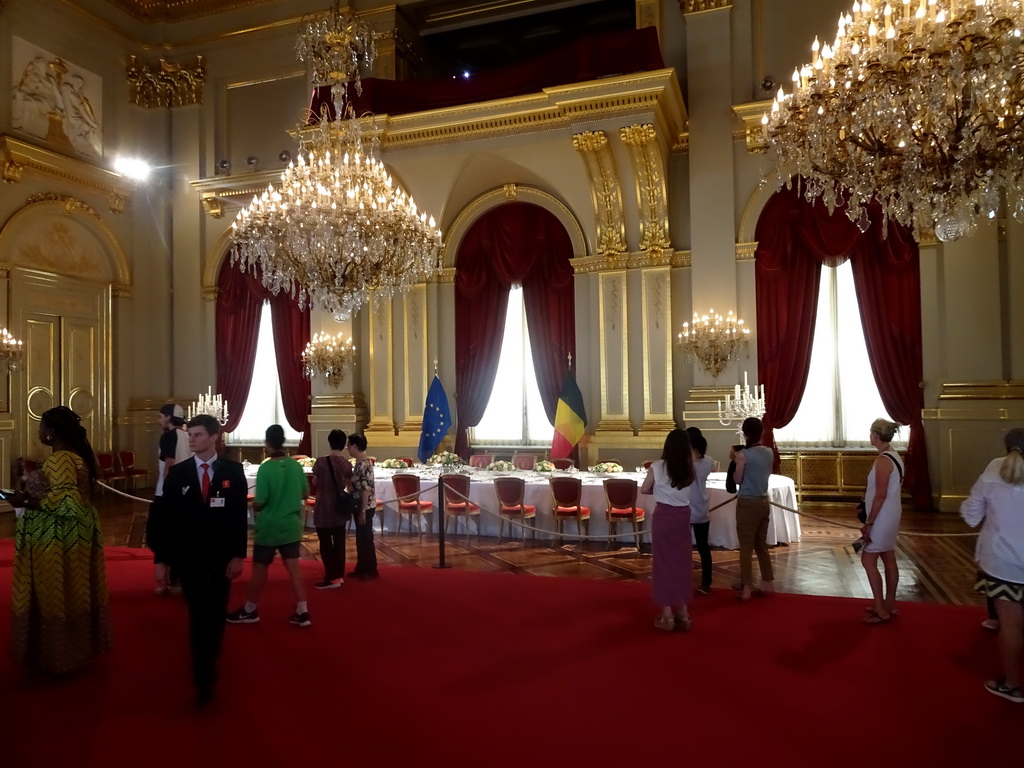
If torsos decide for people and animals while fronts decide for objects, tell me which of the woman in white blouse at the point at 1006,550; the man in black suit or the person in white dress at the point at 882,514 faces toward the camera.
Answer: the man in black suit

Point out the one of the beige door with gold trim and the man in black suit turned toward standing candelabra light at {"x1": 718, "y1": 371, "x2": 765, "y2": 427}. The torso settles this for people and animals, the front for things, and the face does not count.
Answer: the beige door with gold trim

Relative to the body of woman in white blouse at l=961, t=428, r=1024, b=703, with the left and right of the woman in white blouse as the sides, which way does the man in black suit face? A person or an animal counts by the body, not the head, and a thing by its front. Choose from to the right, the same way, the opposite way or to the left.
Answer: the opposite way

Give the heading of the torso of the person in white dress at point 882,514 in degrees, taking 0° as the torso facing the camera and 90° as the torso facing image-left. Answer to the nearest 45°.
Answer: approximately 90°

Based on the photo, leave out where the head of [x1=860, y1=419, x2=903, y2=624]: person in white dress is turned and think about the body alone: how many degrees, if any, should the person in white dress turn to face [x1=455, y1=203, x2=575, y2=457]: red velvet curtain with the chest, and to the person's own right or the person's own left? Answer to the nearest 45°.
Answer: approximately 45° to the person's own right

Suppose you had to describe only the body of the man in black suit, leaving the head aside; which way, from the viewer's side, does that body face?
toward the camera

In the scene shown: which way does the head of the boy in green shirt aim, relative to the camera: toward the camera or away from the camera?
away from the camera

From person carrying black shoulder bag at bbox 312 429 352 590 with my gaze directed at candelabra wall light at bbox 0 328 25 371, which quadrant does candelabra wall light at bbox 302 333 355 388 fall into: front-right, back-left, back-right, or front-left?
front-right

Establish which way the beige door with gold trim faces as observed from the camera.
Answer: facing the viewer and to the right of the viewer

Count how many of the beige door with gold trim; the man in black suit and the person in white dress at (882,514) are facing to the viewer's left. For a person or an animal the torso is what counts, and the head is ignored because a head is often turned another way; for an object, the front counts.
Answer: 1

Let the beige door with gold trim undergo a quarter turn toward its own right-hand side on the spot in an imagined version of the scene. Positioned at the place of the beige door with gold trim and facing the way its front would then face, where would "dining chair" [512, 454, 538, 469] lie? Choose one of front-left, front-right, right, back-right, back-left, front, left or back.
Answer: left

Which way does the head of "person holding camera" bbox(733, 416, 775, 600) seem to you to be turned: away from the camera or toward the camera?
away from the camera

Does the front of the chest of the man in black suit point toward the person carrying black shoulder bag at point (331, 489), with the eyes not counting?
no

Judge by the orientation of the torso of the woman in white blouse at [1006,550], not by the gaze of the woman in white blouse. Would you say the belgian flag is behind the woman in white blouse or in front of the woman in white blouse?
in front

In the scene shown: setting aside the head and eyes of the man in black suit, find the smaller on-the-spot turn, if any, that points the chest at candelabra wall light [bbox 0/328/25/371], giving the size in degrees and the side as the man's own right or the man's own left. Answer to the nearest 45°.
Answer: approximately 180°

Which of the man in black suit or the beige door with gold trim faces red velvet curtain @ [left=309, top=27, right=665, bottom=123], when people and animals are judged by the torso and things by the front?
the beige door with gold trim

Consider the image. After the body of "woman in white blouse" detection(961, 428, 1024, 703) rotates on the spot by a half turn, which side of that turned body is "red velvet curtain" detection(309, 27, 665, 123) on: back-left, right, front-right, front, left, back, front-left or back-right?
back

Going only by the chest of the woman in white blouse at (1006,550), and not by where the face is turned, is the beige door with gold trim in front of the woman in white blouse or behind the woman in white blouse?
in front

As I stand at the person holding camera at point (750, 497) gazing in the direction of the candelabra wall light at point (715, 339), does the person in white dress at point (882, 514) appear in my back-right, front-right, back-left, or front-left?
back-right
